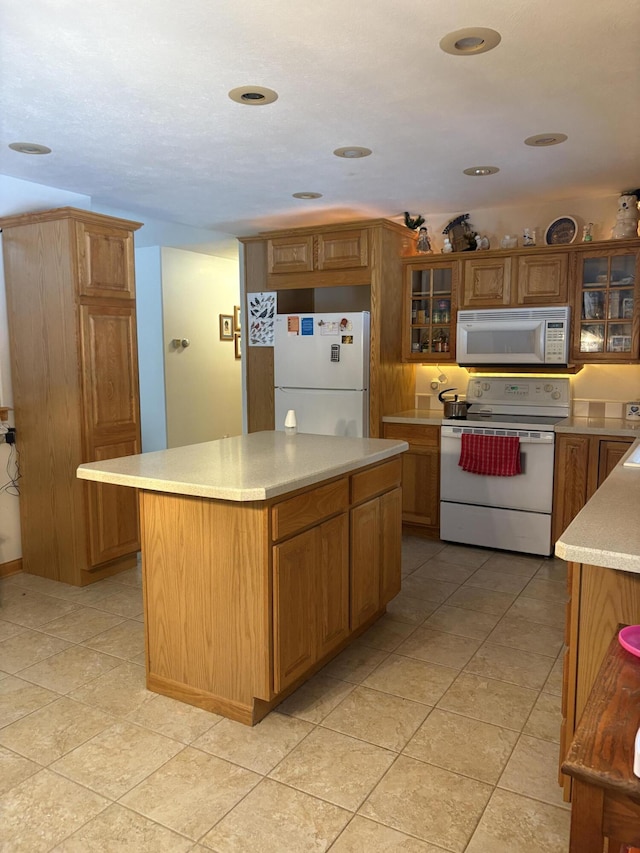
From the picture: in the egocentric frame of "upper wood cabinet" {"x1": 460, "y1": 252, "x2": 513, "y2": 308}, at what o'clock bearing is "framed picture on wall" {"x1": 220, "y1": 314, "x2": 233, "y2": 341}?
The framed picture on wall is roughly at 4 o'clock from the upper wood cabinet.

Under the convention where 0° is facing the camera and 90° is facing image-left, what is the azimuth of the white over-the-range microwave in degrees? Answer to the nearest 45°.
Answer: approximately 0°

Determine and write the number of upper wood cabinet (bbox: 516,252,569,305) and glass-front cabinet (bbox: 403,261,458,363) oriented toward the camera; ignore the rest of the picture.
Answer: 2

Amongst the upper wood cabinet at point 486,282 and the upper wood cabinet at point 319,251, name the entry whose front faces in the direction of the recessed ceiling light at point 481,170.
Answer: the upper wood cabinet at point 486,282

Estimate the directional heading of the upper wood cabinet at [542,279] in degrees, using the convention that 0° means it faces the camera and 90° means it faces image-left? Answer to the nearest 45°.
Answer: approximately 0°

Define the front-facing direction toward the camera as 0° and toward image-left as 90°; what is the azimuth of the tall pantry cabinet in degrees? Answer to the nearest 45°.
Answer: approximately 315°

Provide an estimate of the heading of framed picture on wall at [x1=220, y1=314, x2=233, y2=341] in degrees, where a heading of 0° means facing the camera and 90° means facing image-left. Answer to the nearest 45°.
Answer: approximately 315°

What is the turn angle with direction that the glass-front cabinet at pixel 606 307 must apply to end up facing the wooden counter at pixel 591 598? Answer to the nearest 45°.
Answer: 0° — it already faces it
